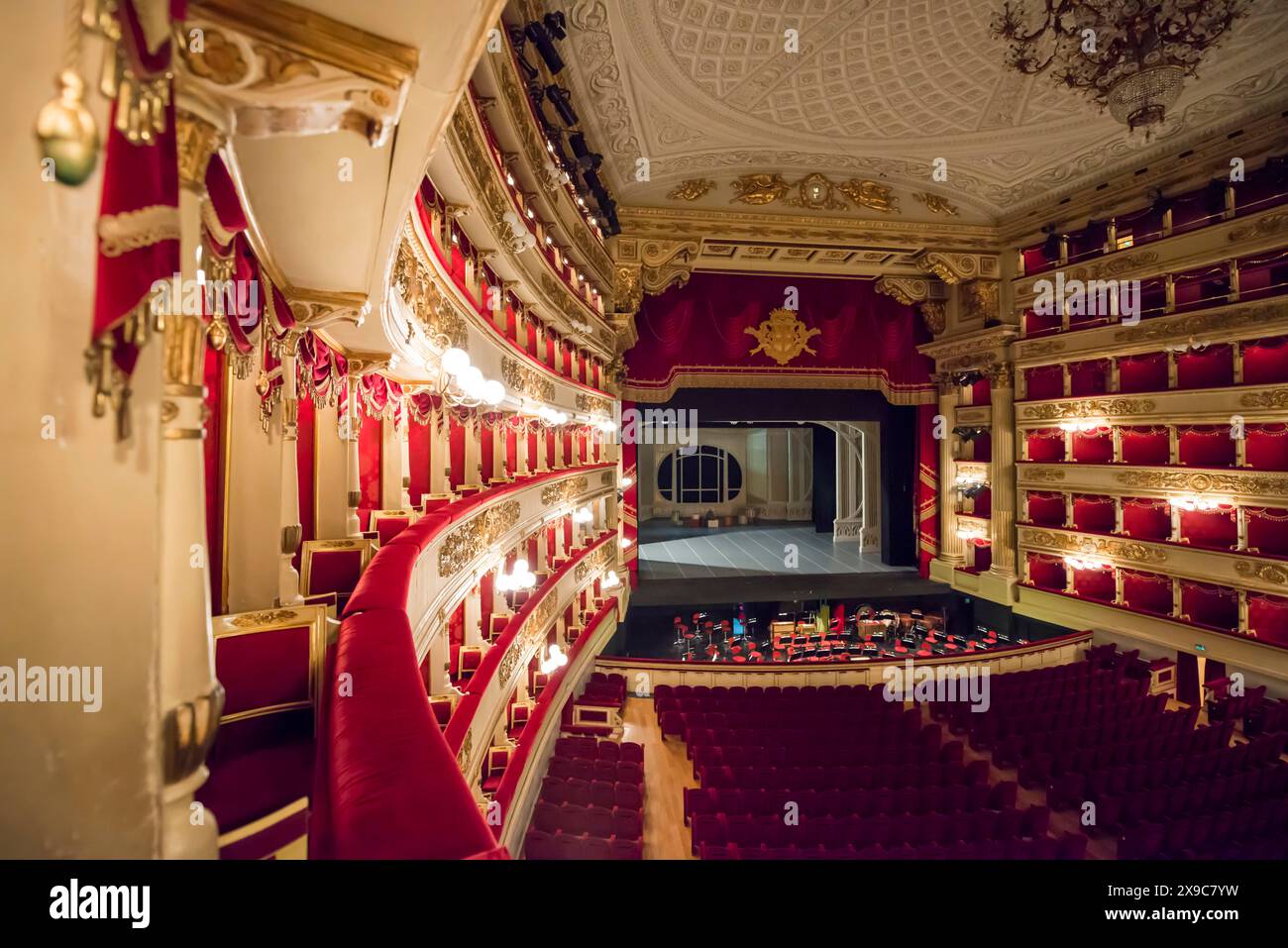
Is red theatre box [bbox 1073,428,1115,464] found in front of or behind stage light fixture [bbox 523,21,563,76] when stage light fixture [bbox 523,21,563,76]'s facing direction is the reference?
in front

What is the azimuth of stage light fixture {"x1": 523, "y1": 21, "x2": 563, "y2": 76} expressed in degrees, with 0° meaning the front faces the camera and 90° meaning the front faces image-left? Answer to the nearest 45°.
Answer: approximately 270°

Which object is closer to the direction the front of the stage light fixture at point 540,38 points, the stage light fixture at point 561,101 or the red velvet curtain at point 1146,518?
the red velvet curtain

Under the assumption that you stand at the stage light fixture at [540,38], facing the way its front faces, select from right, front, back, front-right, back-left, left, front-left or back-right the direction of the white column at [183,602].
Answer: right

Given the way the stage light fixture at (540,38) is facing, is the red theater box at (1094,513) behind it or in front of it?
in front
